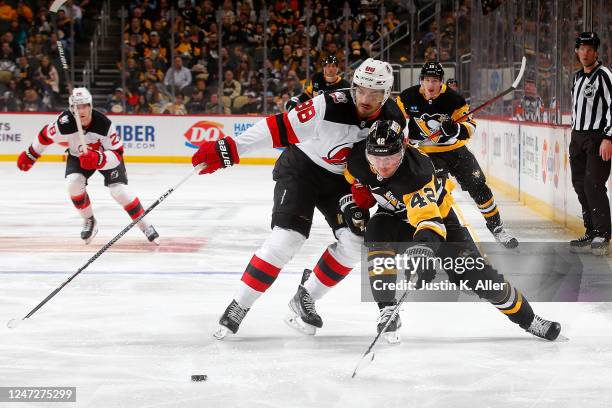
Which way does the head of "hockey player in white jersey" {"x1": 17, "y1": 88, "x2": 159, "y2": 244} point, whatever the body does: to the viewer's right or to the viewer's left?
to the viewer's right

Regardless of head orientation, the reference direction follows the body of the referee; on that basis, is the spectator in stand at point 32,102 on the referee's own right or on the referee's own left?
on the referee's own right

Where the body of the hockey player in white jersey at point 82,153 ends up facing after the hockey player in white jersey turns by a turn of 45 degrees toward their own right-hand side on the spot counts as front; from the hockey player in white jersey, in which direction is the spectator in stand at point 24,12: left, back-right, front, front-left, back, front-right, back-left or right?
back-right

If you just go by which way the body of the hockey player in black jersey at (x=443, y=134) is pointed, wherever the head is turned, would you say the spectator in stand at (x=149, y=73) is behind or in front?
behind

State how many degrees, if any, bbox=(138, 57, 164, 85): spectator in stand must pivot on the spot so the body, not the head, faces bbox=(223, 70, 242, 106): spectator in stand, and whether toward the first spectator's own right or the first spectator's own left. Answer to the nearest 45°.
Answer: approximately 45° to the first spectator's own left

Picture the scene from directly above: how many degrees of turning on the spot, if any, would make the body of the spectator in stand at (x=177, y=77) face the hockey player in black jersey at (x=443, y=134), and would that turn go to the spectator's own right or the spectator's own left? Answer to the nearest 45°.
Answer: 0° — they already face them

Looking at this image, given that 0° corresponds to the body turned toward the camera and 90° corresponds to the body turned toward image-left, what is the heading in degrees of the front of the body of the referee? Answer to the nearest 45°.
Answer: approximately 45°

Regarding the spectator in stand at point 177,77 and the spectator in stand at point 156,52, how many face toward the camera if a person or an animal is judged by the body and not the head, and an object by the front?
2

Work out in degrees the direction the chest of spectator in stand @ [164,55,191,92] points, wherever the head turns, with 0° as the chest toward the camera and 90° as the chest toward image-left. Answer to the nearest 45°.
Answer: approximately 0°
